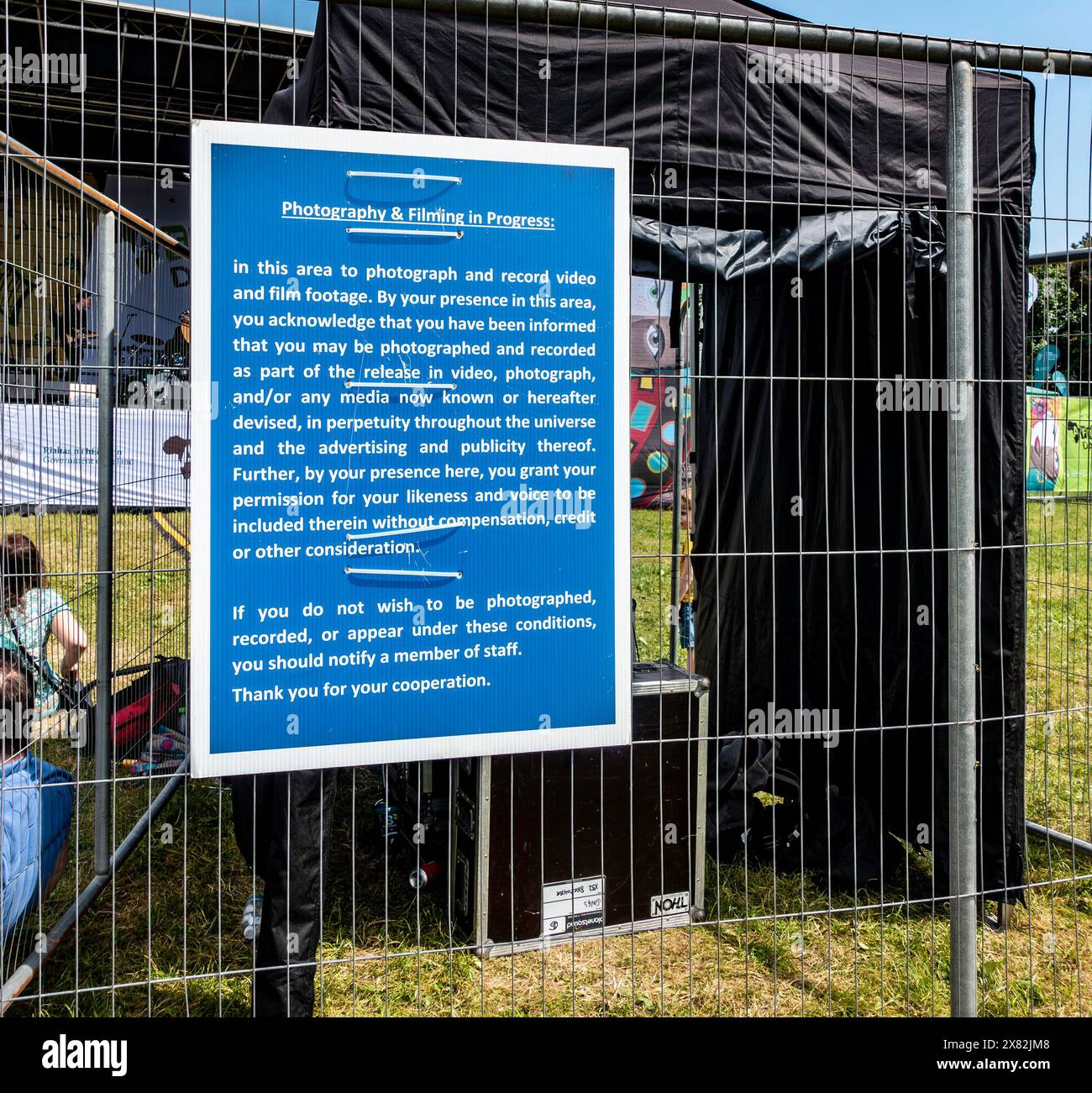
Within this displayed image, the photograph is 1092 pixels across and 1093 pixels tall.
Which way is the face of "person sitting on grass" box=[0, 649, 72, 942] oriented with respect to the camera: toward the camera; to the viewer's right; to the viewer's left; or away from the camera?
away from the camera

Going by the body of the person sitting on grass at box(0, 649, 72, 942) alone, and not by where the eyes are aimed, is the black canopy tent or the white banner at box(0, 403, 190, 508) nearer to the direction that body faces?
the white banner

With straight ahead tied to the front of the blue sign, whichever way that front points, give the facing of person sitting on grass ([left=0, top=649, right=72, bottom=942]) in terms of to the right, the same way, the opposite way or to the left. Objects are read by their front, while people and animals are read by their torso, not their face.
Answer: the opposite way

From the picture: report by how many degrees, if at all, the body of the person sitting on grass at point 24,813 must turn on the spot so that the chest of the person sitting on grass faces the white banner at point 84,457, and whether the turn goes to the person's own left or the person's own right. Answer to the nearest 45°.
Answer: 0° — they already face it

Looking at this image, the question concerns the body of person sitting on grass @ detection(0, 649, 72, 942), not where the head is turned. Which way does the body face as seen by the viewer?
away from the camera

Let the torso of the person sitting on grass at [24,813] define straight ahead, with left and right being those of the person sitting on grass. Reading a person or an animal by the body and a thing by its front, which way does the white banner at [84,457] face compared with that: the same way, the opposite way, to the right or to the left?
the opposite way

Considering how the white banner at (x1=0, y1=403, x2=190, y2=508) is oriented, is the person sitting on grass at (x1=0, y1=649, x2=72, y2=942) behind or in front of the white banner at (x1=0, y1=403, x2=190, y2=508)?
in front

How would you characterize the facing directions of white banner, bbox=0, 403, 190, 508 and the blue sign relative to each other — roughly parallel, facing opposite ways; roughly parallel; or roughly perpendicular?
roughly parallel

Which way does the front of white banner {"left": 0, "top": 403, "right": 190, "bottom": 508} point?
toward the camera

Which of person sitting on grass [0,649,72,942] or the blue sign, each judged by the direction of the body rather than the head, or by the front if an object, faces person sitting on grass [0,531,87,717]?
person sitting on grass [0,649,72,942]
